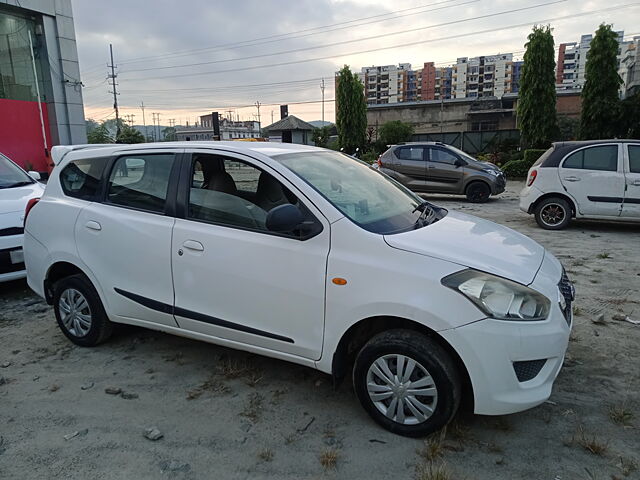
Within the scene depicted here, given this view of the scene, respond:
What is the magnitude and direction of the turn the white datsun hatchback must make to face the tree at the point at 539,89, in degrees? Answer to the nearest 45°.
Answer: approximately 90° to its left

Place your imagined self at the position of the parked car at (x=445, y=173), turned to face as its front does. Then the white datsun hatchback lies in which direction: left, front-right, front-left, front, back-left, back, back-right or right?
right

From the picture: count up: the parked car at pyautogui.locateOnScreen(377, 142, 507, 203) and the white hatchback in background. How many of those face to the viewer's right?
2

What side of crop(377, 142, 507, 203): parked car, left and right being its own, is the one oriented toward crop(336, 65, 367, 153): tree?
left

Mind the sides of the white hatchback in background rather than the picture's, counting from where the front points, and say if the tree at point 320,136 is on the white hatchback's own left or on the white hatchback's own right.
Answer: on the white hatchback's own left

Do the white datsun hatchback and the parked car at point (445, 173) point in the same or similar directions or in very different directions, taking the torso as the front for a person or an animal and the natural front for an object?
same or similar directions

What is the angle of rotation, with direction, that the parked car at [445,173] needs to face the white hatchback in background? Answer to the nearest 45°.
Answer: approximately 45° to its right

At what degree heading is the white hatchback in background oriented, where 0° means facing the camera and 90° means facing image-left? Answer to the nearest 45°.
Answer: approximately 270°

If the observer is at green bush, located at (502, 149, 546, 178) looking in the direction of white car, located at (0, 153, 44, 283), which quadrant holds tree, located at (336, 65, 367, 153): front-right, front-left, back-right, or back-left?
back-right

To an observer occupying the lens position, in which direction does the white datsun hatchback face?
facing the viewer and to the right of the viewer

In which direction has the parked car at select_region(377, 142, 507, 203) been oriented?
to the viewer's right

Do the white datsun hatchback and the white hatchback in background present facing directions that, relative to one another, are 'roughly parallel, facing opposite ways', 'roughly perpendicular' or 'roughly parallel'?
roughly parallel

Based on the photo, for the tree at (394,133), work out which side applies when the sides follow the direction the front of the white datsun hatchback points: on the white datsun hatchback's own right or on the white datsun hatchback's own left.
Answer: on the white datsun hatchback's own left
